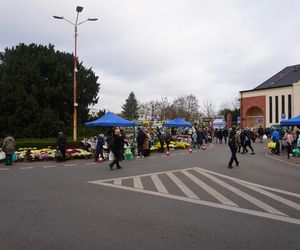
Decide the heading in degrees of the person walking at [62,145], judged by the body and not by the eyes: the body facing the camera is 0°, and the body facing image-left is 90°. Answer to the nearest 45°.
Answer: approximately 180°

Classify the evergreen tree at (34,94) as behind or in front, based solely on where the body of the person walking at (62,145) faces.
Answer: in front

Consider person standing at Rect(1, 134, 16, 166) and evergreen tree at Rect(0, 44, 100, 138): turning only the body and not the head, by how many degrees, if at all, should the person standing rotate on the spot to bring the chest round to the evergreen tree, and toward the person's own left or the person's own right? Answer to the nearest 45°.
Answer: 0° — they already face it

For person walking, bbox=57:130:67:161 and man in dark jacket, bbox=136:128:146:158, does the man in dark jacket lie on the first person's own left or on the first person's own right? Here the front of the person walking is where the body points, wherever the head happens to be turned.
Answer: on the first person's own right

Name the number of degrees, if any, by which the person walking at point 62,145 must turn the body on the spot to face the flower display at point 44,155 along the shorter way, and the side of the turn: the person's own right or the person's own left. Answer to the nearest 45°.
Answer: approximately 45° to the person's own left

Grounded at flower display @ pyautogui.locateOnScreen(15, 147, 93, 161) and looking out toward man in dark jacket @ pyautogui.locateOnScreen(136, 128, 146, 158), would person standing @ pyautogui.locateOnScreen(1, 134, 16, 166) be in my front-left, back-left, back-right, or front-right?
back-right

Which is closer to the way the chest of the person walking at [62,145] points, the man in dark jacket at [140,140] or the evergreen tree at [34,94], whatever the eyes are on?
the evergreen tree
